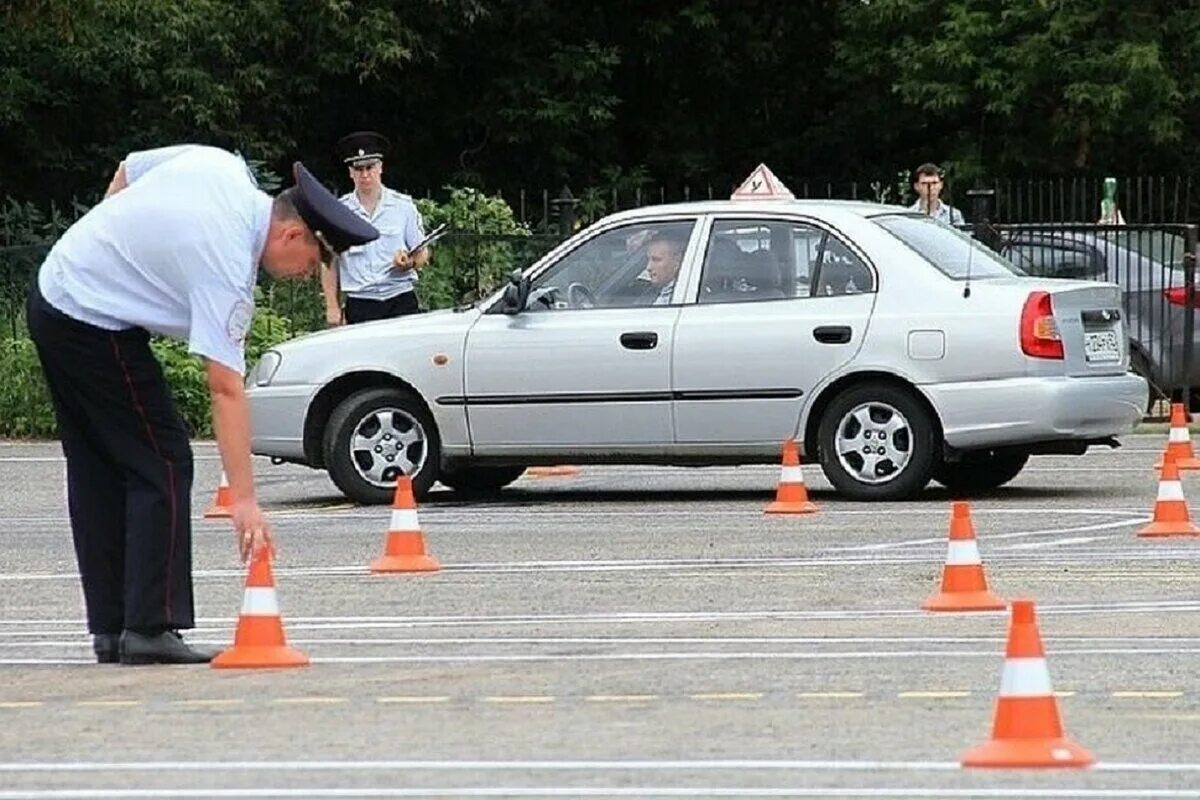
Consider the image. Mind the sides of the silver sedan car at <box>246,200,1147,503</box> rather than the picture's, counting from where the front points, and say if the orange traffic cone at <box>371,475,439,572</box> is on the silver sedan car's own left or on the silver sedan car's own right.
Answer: on the silver sedan car's own left

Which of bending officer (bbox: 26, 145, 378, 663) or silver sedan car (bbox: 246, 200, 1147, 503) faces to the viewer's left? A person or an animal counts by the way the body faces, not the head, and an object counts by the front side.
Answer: the silver sedan car

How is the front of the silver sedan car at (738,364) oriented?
to the viewer's left

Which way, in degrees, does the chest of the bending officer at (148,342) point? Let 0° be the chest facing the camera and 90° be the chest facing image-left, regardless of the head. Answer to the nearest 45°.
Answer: approximately 270°

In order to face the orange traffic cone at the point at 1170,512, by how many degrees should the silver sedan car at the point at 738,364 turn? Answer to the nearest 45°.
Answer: approximately 135° to its left

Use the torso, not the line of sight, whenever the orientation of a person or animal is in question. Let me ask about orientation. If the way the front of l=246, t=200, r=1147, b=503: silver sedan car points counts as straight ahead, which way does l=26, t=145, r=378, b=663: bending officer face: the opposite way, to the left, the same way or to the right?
the opposite way

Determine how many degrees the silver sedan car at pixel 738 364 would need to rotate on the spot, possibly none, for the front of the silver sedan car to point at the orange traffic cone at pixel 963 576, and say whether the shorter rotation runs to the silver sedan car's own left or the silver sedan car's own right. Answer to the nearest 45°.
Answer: approximately 90° to the silver sedan car's own left

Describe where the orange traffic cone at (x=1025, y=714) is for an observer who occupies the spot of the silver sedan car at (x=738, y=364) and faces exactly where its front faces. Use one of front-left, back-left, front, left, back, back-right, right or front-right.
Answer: left

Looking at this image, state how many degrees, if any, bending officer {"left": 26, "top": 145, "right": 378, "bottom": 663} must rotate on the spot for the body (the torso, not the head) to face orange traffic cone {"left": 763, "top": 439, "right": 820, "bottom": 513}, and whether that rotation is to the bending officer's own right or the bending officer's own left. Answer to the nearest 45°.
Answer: approximately 45° to the bending officer's own left
